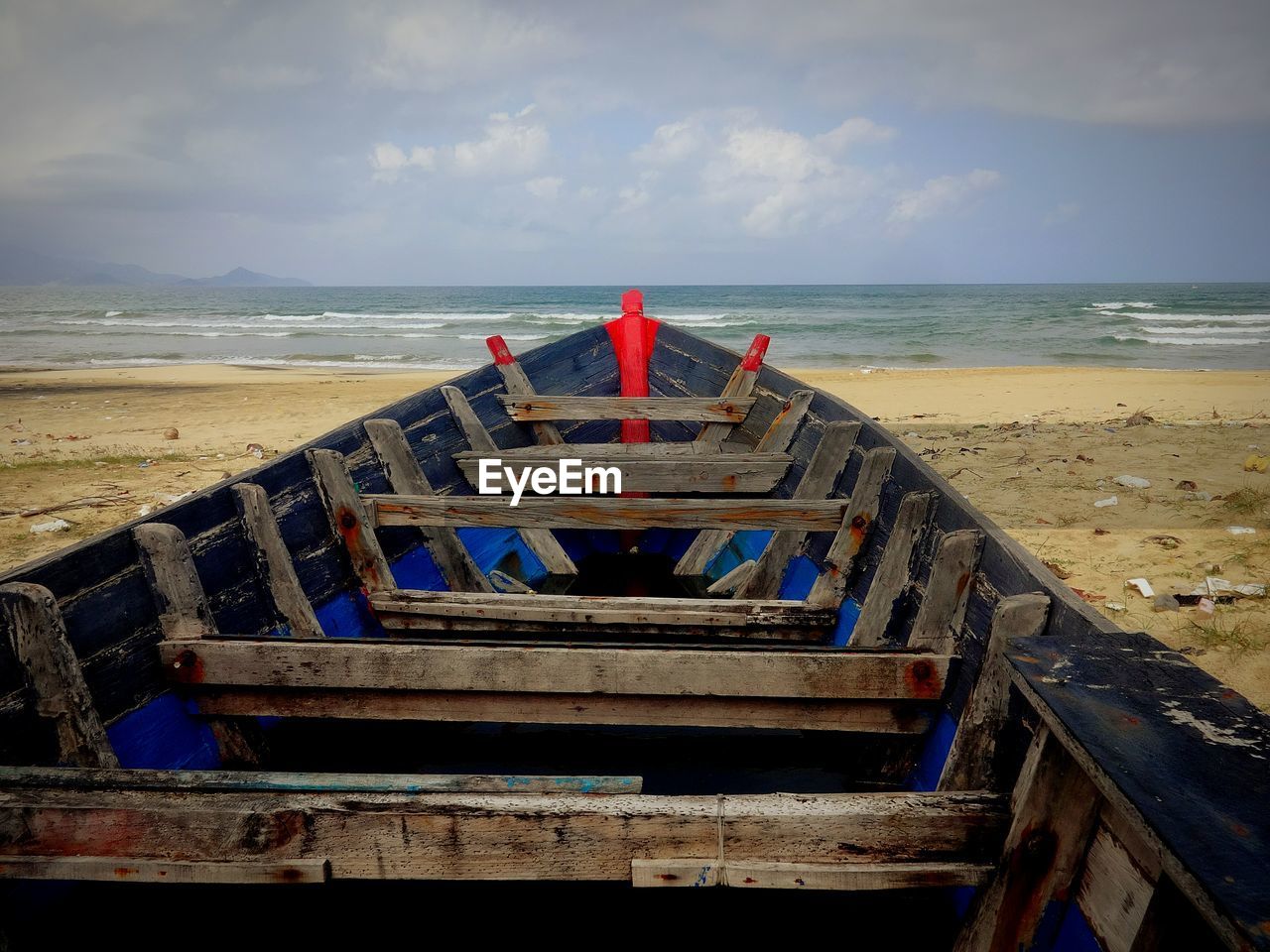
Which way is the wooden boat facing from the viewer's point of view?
away from the camera

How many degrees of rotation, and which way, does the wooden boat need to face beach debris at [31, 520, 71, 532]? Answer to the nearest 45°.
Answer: approximately 45° to its left

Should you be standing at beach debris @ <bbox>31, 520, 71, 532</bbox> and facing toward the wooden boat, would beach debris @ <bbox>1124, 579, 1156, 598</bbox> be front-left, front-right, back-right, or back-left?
front-left

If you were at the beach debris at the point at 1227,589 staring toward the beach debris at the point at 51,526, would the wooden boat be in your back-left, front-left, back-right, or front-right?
front-left

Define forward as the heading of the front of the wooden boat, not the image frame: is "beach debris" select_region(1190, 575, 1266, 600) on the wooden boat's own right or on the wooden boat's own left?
on the wooden boat's own right

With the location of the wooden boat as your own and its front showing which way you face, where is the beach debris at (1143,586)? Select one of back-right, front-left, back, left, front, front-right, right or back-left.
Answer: front-right
